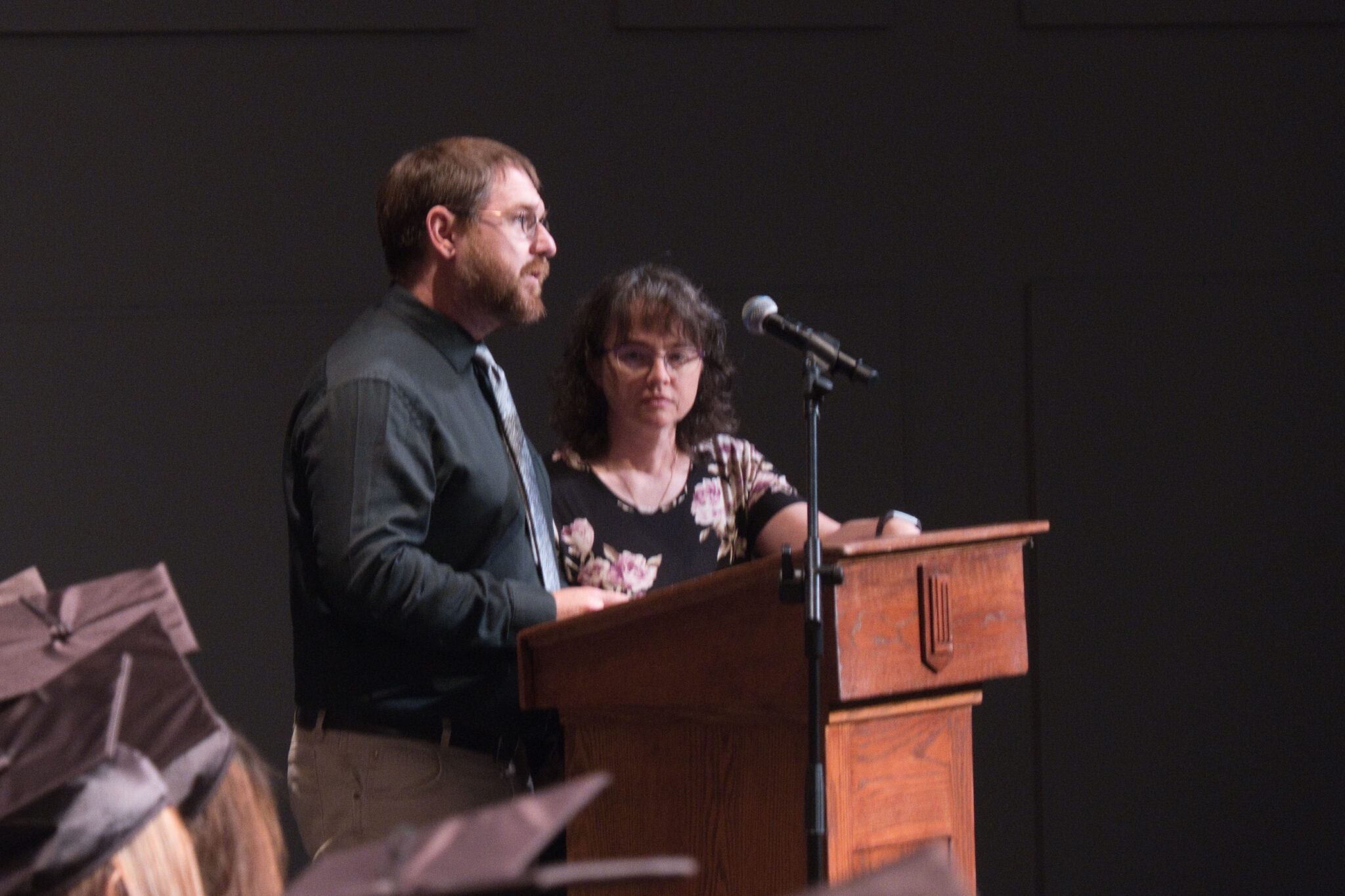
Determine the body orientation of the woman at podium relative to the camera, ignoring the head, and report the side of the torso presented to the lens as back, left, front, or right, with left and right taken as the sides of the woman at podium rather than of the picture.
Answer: front

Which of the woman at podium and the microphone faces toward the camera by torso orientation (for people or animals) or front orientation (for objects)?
the woman at podium

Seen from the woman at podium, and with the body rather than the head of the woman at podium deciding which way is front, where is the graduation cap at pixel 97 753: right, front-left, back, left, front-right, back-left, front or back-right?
front

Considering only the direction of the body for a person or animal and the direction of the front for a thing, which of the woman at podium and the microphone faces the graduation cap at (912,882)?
the woman at podium

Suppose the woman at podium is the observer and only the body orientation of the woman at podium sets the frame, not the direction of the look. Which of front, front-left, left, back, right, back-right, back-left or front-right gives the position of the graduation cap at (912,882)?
front

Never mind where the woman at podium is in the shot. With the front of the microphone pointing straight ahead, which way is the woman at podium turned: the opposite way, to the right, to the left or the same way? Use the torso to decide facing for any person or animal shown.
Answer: to the left

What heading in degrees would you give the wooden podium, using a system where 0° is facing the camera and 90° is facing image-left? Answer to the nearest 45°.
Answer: approximately 315°

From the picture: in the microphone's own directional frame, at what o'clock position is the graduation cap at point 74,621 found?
The graduation cap is roughly at 10 o'clock from the microphone.

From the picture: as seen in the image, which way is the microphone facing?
to the viewer's left

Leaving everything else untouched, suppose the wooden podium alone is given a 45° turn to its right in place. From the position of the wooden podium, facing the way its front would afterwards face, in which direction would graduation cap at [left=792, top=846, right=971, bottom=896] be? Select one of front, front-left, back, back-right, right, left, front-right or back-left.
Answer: front
